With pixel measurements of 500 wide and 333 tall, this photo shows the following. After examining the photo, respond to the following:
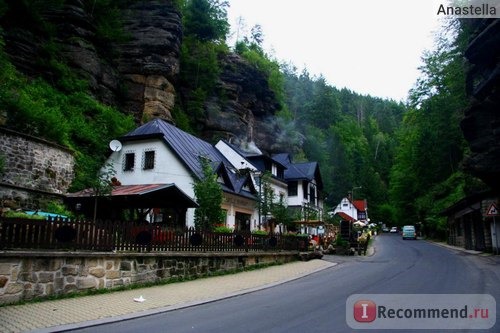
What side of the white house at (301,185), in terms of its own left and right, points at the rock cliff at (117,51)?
right

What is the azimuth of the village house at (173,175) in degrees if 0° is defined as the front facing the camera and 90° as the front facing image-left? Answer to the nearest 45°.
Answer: approximately 315°

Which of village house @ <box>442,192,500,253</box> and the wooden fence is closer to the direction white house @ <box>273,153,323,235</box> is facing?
the village house

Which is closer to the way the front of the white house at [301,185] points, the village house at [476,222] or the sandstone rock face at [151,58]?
the village house

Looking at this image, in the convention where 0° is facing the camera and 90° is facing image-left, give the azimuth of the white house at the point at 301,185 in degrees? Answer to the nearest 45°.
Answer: approximately 315°

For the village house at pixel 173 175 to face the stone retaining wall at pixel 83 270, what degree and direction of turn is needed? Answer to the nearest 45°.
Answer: approximately 45° to its right

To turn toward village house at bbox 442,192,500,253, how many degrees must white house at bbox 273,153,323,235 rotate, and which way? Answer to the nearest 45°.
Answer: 0° — it already faces it
